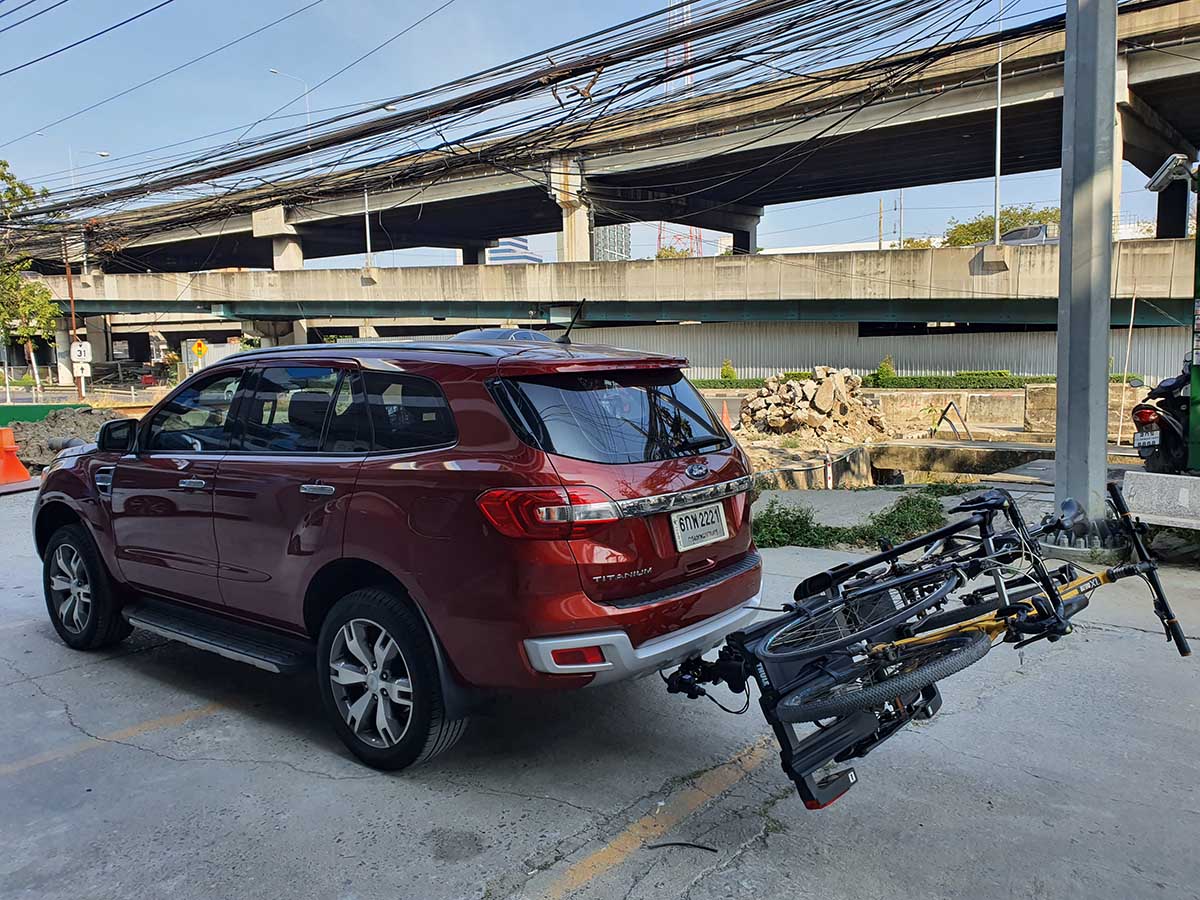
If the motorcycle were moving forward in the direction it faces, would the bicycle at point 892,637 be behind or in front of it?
behind

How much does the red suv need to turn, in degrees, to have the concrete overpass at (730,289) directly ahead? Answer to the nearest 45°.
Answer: approximately 90° to its right

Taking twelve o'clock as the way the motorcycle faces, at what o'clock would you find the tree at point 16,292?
The tree is roughly at 8 o'clock from the motorcycle.

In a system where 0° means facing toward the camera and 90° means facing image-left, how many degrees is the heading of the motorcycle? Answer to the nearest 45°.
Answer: approximately 225°

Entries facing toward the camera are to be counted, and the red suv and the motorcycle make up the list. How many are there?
0

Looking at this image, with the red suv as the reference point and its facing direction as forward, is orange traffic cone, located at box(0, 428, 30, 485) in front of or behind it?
in front

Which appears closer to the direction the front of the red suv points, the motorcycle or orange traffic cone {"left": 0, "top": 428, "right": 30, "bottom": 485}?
the orange traffic cone

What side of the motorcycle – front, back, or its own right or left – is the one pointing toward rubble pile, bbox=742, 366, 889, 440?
left

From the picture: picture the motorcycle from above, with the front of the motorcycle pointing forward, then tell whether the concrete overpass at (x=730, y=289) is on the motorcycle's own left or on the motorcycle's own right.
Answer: on the motorcycle's own left

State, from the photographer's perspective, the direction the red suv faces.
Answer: facing away from the viewer and to the left of the viewer
